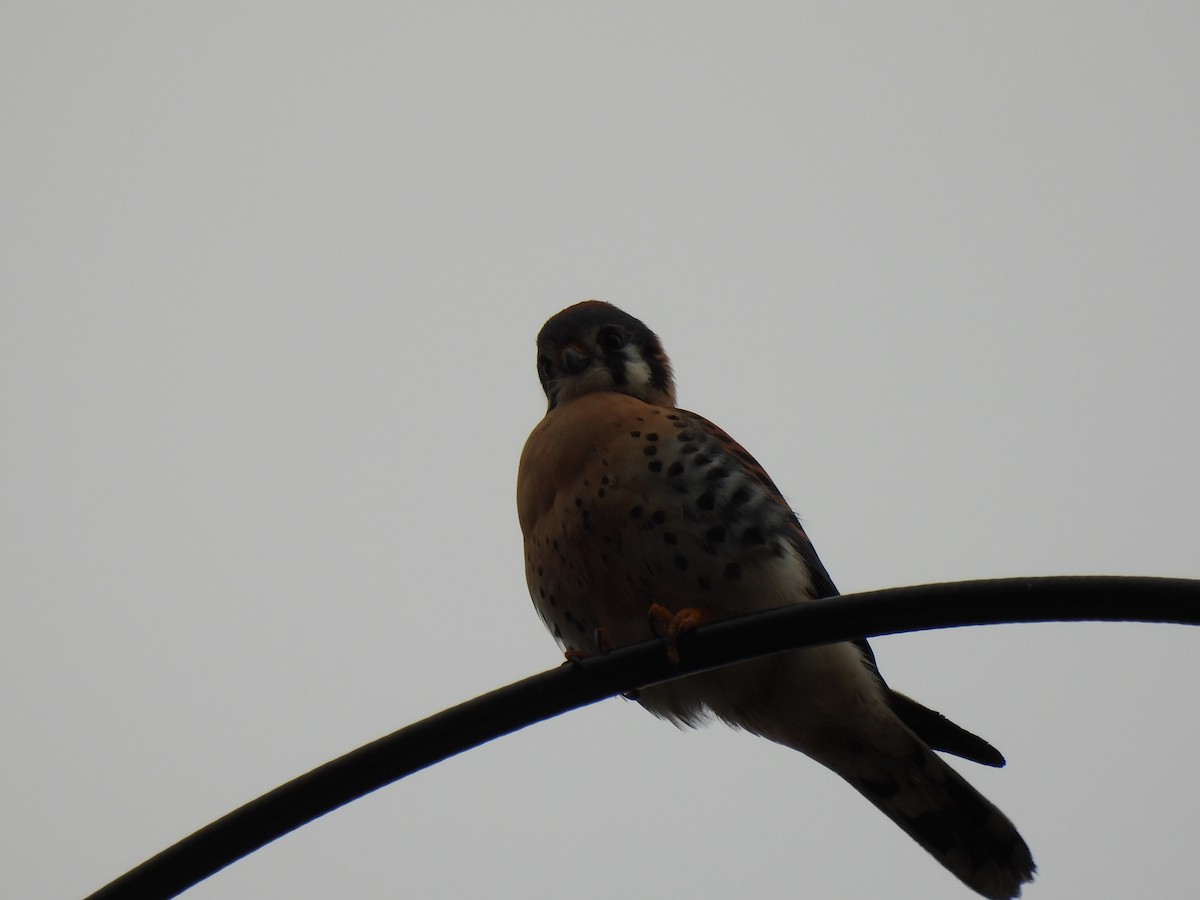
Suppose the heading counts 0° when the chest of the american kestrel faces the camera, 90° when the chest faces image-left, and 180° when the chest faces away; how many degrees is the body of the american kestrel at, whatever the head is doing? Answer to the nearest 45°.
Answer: approximately 45°
